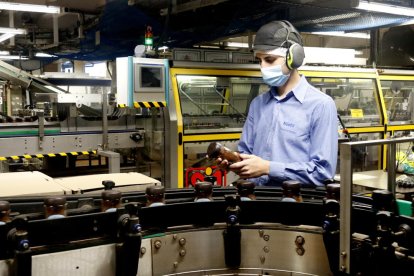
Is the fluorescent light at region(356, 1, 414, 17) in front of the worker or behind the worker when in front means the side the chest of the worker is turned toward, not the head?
behind

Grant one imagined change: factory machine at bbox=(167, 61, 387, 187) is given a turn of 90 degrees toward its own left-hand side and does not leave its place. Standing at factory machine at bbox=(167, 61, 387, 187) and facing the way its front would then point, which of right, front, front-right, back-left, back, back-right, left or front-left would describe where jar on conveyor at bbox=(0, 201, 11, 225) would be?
right

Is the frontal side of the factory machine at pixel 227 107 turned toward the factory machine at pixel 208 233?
yes

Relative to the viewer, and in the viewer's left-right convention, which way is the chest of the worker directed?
facing the viewer and to the left of the viewer

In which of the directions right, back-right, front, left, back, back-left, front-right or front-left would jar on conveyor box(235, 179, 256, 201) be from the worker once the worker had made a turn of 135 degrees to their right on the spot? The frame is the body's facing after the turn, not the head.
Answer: back

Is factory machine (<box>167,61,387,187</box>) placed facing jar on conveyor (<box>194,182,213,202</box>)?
yes

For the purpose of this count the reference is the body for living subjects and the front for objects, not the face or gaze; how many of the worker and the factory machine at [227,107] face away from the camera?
0

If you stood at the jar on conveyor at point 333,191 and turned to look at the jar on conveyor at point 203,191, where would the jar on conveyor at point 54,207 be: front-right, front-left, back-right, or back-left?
front-left

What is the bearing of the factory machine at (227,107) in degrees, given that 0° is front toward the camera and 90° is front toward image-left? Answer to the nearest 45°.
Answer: approximately 0°

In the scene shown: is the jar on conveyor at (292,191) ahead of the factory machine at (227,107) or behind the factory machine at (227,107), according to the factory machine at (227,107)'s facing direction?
ahead

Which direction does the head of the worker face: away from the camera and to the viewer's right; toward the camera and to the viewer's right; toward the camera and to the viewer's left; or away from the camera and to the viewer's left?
toward the camera and to the viewer's left

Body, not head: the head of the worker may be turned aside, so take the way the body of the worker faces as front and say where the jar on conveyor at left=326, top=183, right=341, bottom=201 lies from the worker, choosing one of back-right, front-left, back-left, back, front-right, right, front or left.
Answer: front-left
